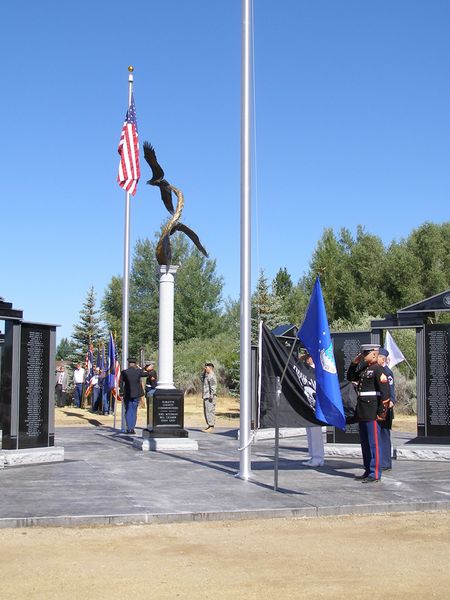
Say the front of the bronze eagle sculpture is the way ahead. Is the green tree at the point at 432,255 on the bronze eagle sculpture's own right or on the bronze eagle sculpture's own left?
on the bronze eagle sculpture's own right

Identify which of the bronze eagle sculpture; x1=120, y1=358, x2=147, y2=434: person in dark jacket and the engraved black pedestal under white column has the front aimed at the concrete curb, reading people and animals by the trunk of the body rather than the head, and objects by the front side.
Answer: the engraved black pedestal under white column

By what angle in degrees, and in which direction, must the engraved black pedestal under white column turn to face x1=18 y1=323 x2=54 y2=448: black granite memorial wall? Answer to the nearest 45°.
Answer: approximately 45° to its right

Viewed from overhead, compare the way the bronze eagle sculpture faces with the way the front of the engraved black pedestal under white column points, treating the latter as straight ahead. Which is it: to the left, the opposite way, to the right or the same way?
to the right

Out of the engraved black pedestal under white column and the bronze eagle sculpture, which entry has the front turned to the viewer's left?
the bronze eagle sculpture

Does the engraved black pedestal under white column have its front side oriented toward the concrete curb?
yes

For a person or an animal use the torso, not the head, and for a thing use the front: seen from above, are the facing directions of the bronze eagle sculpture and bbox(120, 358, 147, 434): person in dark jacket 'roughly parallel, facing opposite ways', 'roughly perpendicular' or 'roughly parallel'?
roughly perpendicular

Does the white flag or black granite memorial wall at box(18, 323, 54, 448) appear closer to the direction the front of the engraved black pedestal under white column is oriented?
the black granite memorial wall

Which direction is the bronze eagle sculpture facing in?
to the viewer's left

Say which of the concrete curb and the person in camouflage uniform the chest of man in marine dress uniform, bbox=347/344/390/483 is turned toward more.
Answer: the concrete curb
